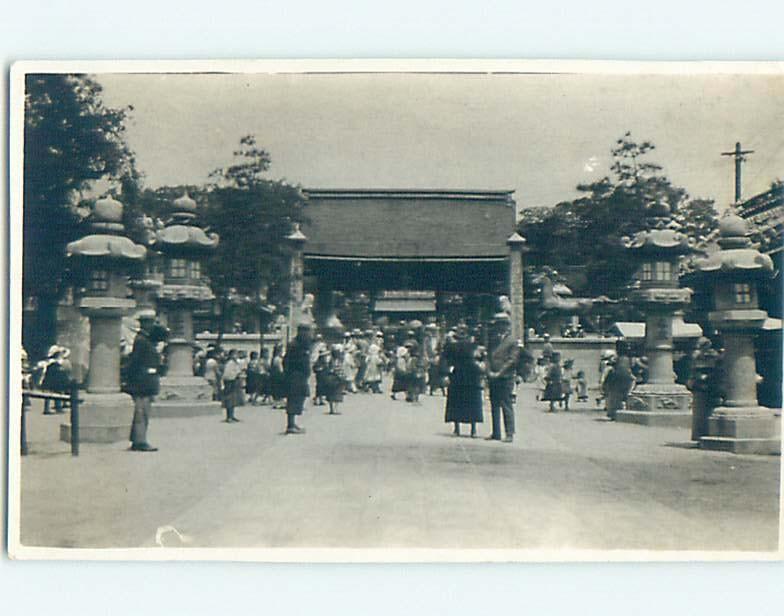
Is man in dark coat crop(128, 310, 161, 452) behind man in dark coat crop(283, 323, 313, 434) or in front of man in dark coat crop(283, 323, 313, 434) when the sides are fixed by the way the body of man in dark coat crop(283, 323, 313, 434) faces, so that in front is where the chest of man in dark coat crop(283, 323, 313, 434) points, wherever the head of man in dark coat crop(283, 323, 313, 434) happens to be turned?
behind

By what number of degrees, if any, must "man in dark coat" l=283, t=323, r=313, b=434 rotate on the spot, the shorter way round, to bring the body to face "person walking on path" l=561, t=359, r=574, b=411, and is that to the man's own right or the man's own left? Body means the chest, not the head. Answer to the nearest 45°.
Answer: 0° — they already face them

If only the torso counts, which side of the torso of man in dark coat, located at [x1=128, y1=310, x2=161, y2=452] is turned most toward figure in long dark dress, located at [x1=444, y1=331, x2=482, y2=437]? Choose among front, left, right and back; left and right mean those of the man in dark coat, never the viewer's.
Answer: front

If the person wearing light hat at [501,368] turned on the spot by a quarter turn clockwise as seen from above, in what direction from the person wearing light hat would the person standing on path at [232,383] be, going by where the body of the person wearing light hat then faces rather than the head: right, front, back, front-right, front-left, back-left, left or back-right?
front-left

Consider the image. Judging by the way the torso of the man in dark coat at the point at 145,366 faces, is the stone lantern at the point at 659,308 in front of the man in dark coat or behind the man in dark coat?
in front

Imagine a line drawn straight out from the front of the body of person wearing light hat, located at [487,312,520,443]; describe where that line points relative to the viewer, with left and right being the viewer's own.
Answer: facing the viewer and to the left of the viewer

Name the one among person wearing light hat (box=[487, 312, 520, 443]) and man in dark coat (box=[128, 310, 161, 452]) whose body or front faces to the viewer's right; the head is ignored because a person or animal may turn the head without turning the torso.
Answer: the man in dark coat

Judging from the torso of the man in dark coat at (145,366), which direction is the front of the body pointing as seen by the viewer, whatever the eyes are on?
to the viewer's right
